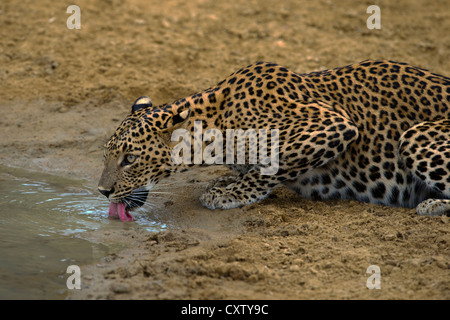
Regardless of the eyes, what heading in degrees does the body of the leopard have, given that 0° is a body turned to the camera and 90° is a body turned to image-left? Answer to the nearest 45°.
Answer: approximately 90°
